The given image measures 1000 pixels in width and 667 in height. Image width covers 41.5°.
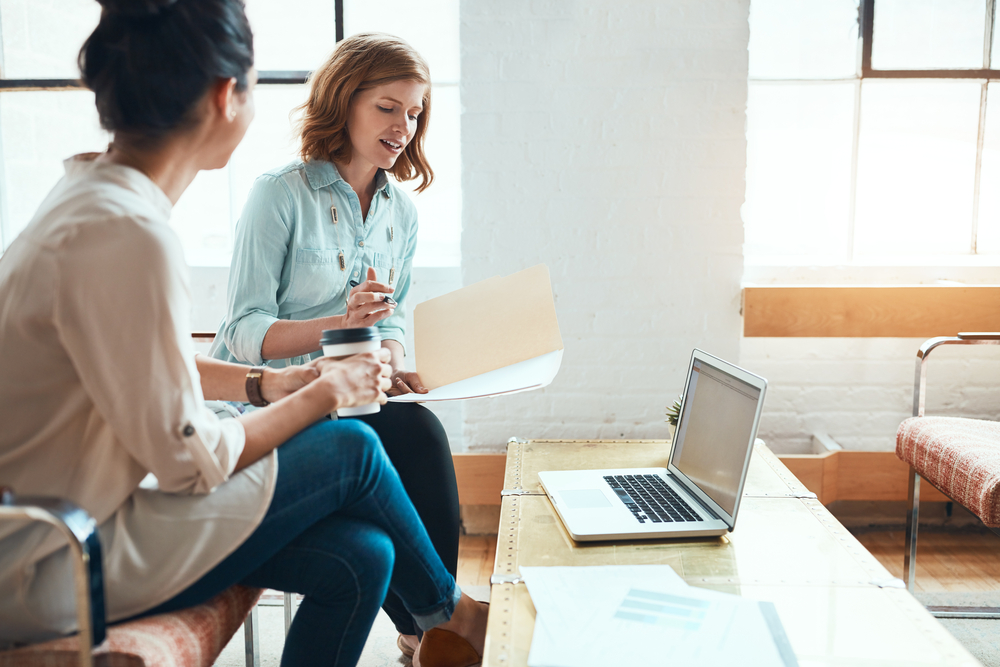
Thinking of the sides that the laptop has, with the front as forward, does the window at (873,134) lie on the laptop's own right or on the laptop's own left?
on the laptop's own right

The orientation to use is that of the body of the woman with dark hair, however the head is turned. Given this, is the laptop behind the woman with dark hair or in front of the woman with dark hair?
in front

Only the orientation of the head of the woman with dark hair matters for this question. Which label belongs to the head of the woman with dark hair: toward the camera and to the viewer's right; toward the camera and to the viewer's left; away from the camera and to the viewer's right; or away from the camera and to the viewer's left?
away from the camera and to the viewer's right

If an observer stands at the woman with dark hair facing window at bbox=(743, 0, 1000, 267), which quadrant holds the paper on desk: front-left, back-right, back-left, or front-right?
front-right

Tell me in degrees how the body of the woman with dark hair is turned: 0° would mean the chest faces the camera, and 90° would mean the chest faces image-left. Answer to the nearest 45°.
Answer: approximately 225°

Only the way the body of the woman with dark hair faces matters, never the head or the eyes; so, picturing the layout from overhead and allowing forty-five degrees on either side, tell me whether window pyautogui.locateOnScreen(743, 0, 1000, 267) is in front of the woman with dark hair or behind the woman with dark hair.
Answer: in front

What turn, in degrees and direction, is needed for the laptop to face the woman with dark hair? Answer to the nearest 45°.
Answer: approximately 45° to its left

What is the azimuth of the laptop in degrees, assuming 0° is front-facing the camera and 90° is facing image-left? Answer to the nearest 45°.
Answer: approximately 90°

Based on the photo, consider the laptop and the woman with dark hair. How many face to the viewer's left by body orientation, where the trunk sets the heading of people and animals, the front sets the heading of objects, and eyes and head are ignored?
1
